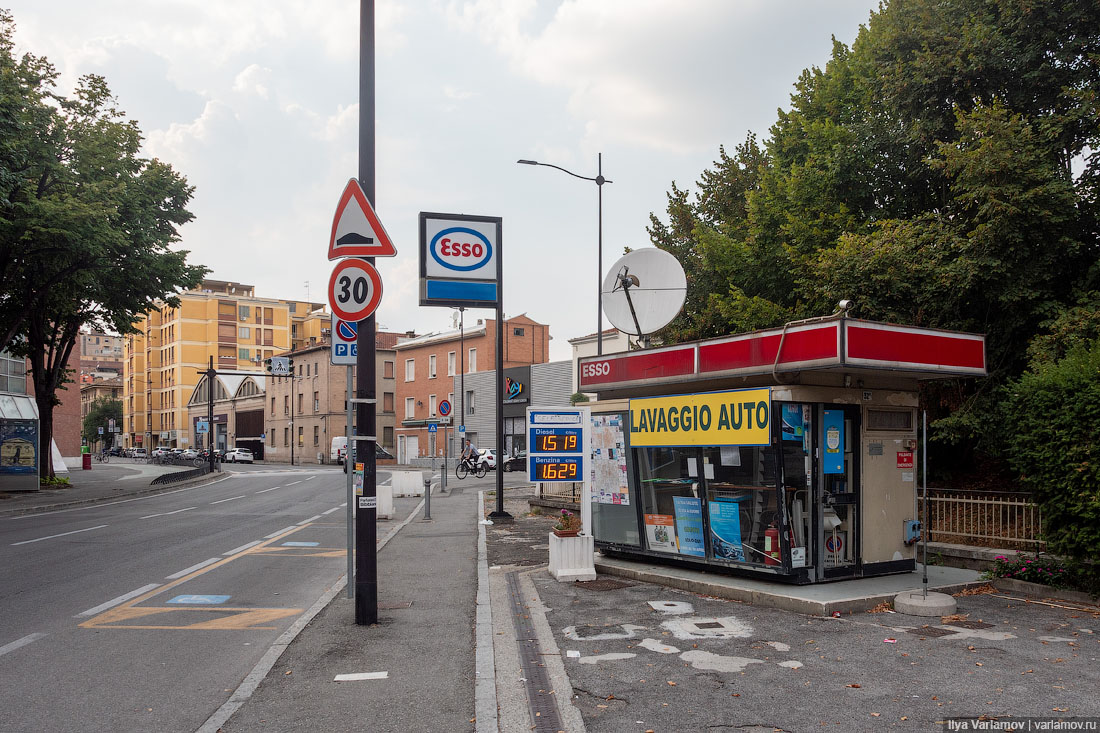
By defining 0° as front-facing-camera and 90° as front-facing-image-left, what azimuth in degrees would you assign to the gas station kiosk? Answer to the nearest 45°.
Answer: approximately 45°

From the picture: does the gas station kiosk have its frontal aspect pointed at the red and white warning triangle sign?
yes
